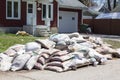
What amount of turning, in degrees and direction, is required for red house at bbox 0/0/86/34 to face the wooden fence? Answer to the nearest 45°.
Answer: approximately 135° to its left

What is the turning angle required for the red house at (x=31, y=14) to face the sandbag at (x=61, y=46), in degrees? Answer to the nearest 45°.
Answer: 0° — it already faces it

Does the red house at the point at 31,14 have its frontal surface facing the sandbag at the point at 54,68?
yes

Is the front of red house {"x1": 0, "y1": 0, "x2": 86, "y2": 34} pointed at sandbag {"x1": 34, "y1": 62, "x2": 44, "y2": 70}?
yes

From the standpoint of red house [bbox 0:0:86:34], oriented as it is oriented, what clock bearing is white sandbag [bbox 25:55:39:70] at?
The white sandbag is roughly at 12 o'clock from the red house.

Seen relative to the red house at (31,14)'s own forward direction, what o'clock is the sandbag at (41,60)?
The sandbag is roughly at 12 o'clock from the red house.

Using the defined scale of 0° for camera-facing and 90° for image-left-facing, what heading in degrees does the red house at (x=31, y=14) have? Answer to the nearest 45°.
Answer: approximately 0°

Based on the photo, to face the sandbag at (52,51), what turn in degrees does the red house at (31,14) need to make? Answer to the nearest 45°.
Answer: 0° — it already faces it

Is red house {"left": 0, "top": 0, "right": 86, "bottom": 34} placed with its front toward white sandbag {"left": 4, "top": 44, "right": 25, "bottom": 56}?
yes
